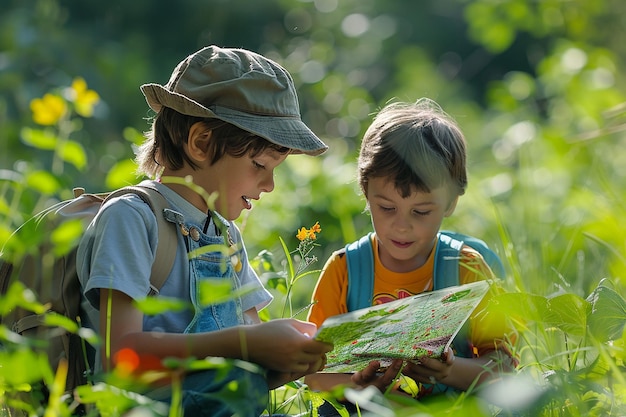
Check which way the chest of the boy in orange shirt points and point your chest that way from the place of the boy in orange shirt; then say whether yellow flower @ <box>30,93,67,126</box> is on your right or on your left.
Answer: on your right

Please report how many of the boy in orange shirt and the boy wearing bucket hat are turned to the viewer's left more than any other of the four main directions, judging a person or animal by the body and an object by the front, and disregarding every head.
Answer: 0

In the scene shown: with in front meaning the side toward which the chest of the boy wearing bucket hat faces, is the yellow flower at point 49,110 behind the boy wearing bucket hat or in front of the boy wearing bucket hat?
behind

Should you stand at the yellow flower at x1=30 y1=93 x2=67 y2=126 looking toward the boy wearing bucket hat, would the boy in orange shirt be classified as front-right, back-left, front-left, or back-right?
front-left

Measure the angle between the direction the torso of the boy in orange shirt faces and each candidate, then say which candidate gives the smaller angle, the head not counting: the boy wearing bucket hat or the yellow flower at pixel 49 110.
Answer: the boy wearing bucket hat

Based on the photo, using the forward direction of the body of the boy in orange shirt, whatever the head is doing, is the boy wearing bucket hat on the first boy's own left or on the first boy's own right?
on the first boy's own right

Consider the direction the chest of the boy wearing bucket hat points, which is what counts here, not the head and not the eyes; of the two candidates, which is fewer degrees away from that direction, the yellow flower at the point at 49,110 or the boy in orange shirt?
the boy in orange shirt

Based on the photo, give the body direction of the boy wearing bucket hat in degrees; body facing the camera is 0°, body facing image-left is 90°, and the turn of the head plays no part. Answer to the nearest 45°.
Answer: approximately 315°

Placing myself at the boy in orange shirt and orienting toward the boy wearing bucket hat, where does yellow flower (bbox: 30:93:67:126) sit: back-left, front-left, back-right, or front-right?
front-right

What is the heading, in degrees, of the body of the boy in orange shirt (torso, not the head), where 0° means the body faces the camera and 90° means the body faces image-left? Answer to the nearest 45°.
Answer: approximately 0°
